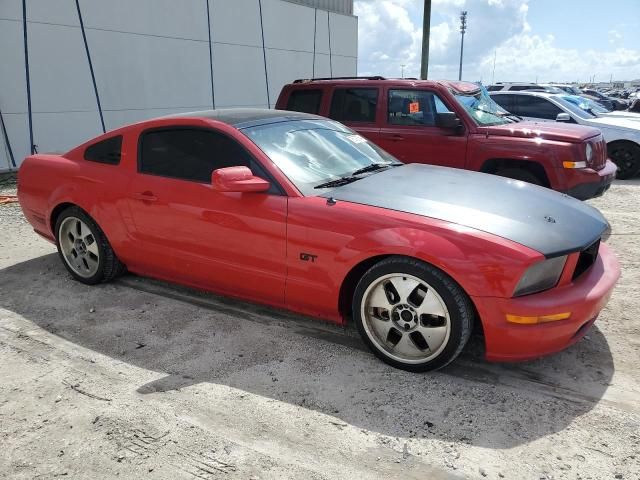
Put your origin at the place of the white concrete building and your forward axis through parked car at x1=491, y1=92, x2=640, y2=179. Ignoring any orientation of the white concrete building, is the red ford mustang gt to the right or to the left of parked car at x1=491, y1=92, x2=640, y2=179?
right

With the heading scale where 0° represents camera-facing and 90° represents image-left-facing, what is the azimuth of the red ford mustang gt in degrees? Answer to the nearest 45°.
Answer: approximately 315°

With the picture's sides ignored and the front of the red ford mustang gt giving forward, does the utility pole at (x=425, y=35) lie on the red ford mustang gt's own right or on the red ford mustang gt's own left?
on the red ford mustang gt's own left

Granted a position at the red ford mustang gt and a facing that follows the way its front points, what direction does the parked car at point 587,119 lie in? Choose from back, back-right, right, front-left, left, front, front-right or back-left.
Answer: left

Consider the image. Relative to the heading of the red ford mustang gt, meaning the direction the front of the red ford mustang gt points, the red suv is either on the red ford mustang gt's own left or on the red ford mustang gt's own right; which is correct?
on the red ford mustang gt's own left

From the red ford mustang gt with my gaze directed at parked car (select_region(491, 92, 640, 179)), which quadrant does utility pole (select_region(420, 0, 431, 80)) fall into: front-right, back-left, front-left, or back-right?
front-left

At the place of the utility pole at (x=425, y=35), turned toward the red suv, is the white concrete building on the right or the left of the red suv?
right

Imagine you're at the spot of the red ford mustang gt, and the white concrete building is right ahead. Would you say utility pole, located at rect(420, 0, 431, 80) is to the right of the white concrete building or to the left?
right

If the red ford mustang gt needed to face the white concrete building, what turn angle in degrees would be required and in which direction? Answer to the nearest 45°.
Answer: approximately 180°
